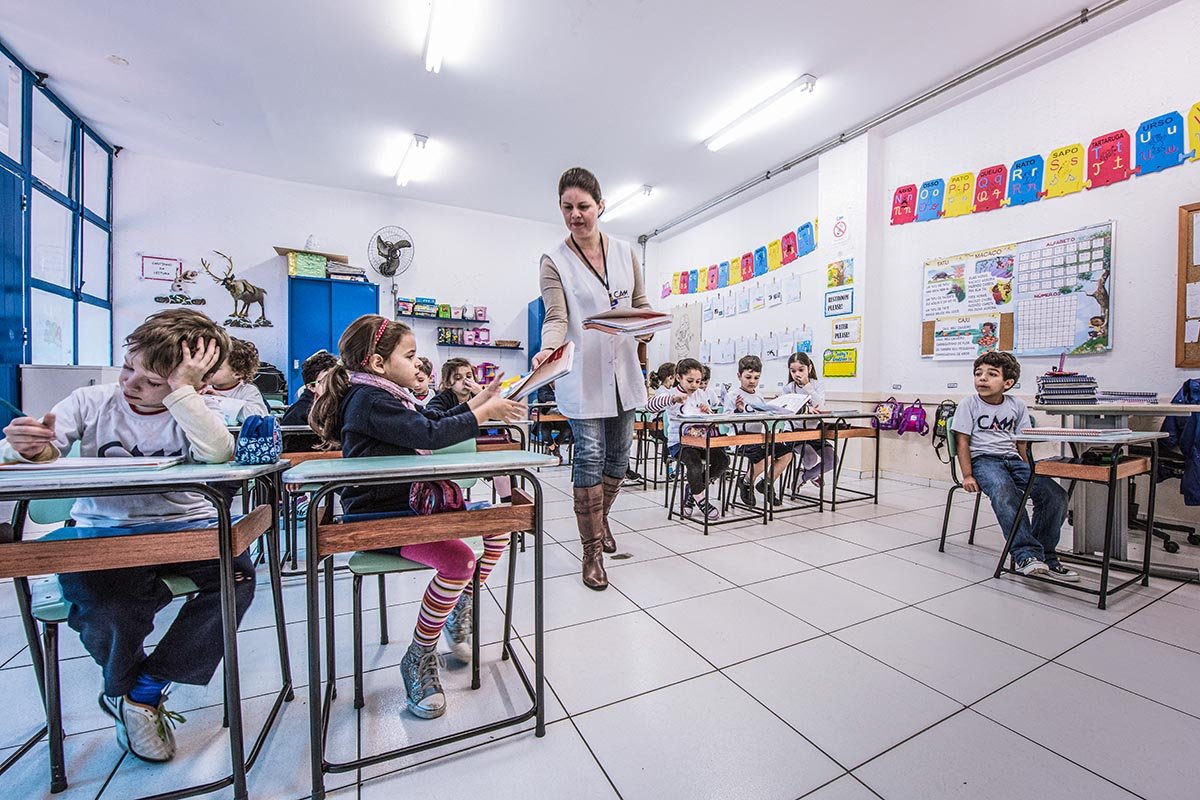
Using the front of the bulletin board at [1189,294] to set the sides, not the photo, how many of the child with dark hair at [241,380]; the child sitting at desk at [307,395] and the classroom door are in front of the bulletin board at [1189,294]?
3

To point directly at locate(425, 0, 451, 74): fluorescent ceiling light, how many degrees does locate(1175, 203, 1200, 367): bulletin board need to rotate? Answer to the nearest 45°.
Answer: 0° — it already faces it

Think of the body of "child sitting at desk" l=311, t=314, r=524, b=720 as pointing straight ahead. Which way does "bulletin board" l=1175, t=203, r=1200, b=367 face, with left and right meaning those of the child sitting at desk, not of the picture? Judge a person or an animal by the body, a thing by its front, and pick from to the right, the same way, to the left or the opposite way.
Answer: the opposite way

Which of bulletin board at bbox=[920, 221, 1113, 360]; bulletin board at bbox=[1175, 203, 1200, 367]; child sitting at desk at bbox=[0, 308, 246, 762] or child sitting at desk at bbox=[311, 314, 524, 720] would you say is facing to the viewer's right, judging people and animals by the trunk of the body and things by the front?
child sitting at desk at bbox=[311, 314, 524, 720]

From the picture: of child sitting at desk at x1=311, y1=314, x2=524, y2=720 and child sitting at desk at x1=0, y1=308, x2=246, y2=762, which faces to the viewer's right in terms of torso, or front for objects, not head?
child sitting at desk at x1=311, y1=314, x2=524, y2=720

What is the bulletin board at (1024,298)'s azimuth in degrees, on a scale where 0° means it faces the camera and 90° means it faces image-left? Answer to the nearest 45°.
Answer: approximately 45°

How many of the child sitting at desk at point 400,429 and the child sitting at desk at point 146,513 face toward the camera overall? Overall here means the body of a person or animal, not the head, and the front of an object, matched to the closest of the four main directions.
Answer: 1

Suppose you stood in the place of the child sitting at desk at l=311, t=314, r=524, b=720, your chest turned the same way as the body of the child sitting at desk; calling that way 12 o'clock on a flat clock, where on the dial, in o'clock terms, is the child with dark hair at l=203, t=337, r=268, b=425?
The child with dark hair is roughly at 8 o'clock from the child sitting at desk.

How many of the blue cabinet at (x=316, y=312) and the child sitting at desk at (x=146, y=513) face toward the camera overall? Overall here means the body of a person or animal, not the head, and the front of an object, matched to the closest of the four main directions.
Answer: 2

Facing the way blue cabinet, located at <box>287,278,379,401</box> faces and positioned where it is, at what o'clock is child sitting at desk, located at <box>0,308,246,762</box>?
The child sitting at desk is roughly at 12 o'clock from the blue cabinet.

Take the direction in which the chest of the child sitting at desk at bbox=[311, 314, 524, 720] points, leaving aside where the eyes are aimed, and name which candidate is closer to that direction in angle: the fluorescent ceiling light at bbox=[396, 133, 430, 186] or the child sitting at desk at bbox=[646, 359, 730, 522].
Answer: the child sitting at desk

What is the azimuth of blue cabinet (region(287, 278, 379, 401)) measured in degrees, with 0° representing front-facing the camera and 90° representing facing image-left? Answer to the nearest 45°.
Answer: approximately 0°
